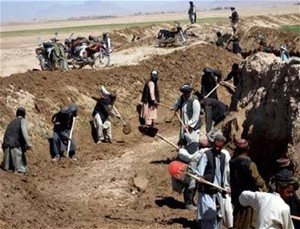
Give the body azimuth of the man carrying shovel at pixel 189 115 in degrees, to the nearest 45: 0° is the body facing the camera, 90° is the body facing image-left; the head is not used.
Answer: approximately 45°

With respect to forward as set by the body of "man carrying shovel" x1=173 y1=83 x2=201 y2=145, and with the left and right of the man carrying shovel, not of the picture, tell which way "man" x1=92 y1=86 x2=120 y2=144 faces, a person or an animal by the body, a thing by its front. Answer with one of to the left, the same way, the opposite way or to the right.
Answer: to the left

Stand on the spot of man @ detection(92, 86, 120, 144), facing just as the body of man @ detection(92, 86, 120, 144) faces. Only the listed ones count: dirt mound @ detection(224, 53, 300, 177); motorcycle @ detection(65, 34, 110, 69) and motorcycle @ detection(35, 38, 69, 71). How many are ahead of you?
1

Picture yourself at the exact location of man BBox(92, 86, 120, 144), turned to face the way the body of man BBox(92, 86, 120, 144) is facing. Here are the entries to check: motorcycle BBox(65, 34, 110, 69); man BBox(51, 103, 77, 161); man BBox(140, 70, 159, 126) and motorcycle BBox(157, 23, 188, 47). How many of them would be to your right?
1

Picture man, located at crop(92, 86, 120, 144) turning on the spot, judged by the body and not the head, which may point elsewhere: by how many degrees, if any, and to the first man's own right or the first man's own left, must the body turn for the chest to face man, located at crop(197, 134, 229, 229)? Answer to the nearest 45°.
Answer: approximately 45° to the first man's own right

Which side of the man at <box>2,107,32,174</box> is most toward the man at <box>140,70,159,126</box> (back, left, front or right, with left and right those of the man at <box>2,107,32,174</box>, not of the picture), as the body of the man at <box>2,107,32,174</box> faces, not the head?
front

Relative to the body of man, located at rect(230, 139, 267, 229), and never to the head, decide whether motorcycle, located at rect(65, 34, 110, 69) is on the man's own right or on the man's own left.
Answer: on the man's own left
